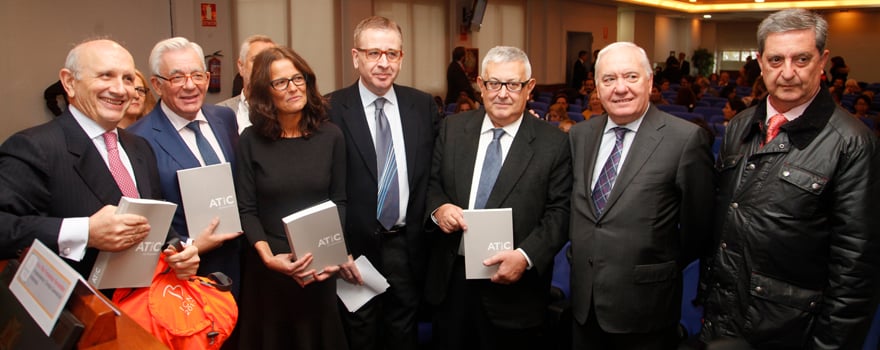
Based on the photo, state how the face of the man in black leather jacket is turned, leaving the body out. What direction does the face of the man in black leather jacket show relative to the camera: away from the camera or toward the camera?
toward the camera

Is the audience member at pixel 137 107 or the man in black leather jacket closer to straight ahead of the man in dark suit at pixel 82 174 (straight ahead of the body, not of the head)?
the man in black leather jacket

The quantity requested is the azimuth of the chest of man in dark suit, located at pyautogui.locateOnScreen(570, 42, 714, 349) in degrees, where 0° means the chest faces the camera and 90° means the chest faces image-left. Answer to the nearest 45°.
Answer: approximately 45°

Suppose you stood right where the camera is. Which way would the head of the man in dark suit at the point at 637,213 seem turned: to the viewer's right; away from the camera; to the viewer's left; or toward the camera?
toward the camera

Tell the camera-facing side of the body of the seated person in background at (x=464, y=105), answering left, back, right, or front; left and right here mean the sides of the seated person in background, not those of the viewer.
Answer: front

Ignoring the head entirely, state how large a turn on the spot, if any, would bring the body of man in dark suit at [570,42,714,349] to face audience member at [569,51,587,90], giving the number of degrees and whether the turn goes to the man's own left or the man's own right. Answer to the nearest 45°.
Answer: approximately 135° to the man's own right

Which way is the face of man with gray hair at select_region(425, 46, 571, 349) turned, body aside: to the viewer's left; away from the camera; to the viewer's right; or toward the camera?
toward the camera

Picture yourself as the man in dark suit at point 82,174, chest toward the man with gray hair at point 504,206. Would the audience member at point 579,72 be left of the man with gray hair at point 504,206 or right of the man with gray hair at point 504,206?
left

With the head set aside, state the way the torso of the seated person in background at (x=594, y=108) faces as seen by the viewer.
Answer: toward the camera

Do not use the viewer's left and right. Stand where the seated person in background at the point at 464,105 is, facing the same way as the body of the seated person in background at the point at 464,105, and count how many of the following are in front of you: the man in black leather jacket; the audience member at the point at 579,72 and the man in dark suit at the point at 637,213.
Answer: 2

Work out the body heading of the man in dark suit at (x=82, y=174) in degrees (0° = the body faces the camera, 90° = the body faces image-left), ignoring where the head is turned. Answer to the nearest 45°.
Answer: approximately 315°

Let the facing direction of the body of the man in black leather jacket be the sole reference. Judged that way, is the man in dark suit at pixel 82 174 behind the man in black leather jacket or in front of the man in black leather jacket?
in front

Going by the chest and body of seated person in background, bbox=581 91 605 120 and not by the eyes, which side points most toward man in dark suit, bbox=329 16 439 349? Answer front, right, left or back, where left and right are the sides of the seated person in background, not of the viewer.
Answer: front

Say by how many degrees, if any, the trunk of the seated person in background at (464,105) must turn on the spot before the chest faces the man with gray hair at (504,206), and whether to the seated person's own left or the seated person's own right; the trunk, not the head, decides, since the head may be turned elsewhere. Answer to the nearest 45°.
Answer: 0° — they already face them
